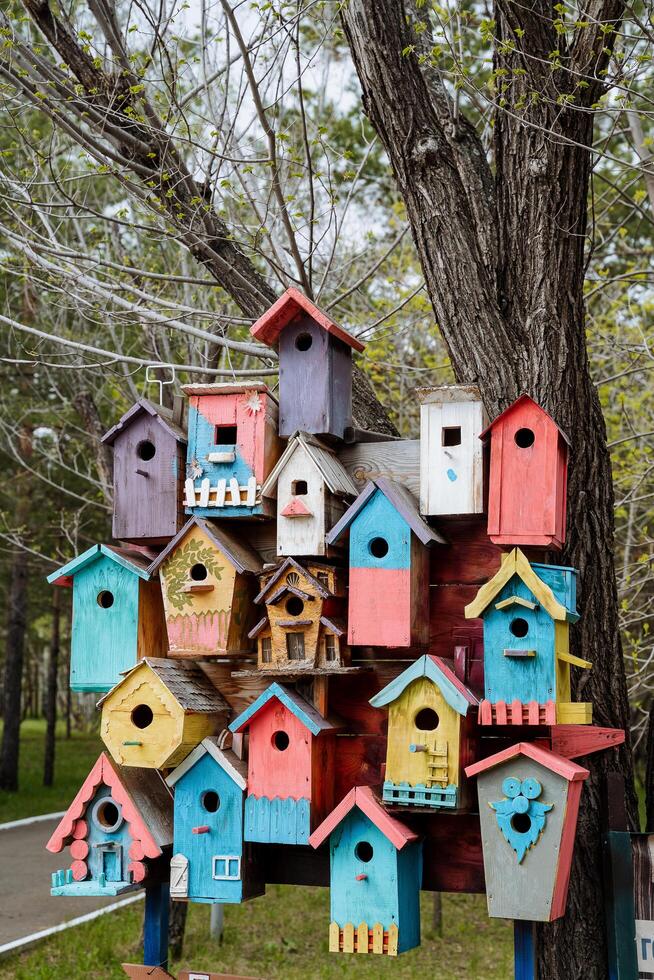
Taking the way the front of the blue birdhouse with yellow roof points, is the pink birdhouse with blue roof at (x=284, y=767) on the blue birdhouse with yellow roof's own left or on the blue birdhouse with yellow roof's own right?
on the blue birdhouse with yellow roof's own right

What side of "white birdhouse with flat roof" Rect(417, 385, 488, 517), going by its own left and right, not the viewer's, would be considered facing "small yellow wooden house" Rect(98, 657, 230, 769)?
right

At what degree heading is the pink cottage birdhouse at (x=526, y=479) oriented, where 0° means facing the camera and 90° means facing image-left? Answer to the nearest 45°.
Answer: approximately 0°

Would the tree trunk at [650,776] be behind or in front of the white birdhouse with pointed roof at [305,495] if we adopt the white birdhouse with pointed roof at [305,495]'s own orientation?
behind

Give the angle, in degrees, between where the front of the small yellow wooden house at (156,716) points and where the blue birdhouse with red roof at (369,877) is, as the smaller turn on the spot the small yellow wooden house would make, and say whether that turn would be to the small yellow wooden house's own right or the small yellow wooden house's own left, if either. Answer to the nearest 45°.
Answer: approximately 90° to the small yellow wooden house's own left

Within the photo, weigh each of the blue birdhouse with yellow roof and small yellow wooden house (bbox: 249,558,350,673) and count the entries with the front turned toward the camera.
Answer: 2

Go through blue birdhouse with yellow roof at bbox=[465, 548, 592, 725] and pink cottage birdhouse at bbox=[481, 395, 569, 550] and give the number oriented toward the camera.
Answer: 2

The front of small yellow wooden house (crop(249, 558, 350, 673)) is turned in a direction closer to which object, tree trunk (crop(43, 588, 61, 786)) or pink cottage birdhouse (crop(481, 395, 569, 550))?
the pink cottage birdhouse

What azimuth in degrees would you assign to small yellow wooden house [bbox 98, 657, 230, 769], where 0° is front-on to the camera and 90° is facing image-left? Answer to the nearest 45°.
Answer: approximately 45°
